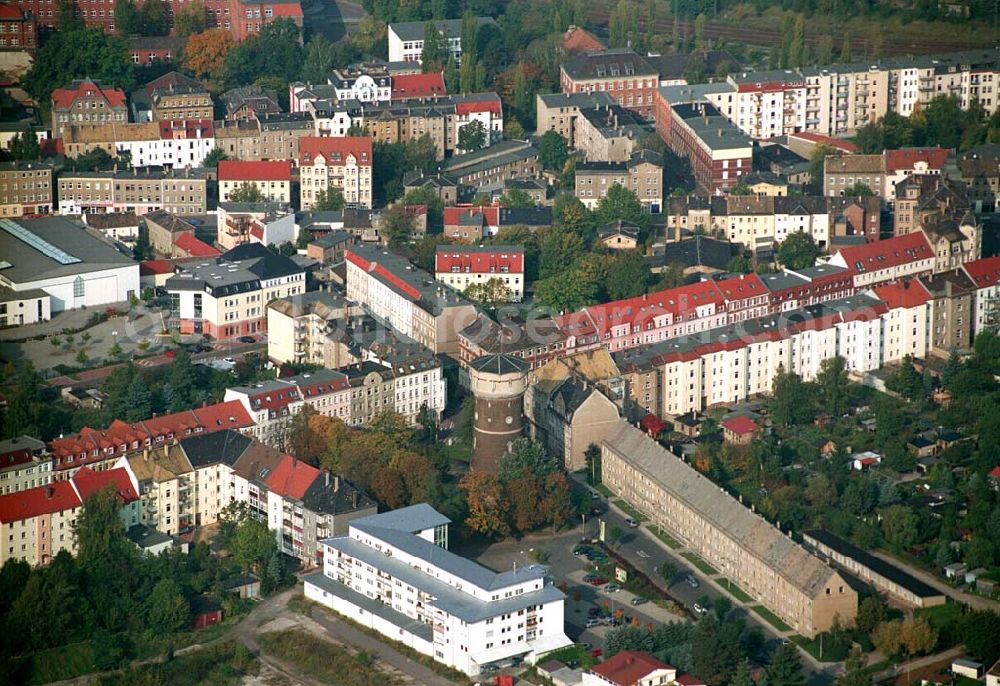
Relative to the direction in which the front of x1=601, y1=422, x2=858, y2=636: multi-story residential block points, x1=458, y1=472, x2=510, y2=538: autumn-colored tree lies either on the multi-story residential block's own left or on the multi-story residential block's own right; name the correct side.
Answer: on the multi-story residential block's own right

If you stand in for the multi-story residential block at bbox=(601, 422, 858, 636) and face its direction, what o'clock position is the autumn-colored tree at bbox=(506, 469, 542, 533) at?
The autumn-colored tree is roughly at 2 o'clock from the multi-story residential block.

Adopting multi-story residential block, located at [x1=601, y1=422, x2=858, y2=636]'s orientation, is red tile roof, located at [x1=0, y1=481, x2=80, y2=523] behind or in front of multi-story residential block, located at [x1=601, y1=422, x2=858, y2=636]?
in front

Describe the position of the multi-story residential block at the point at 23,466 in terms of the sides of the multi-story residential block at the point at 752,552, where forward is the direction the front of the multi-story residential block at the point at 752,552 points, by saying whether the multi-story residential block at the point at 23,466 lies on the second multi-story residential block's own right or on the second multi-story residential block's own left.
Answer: on the second multi-story residential block's own right

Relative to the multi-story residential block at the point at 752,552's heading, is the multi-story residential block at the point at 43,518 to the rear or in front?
in front

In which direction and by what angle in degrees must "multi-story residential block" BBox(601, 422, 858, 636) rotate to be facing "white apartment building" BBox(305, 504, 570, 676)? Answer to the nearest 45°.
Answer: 0° — it already faces it

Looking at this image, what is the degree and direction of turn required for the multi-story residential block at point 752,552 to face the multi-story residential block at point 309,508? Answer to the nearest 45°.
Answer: approximately 45° to its right

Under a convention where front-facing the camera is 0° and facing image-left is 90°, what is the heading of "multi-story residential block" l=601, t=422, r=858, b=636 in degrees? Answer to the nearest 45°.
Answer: approximately 45°
